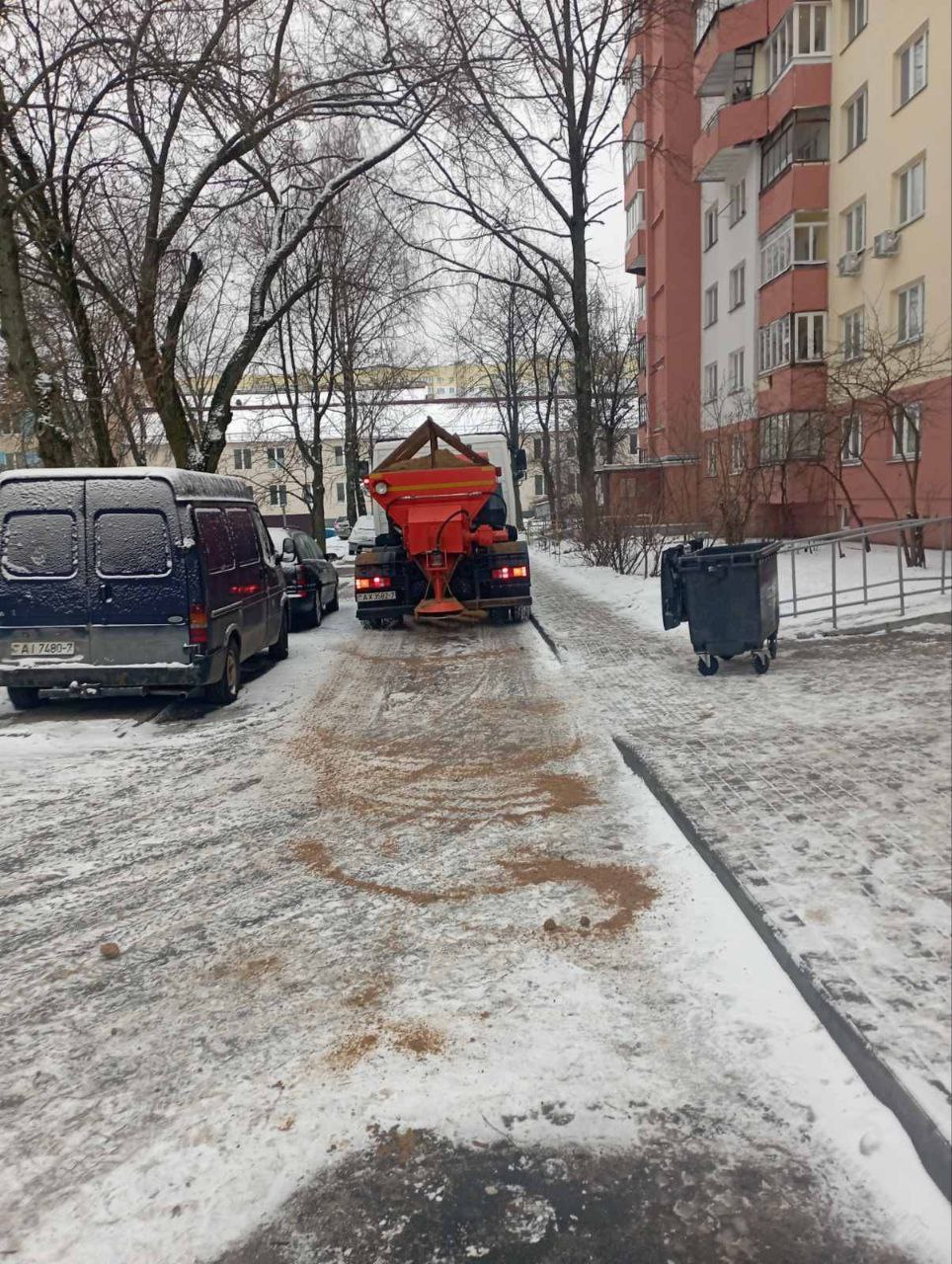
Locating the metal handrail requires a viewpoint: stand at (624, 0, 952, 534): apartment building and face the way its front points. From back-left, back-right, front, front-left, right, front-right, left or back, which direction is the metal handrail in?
front-left

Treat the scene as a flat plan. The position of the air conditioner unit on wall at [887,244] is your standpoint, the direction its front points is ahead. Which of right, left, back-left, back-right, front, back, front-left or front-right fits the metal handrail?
front-left

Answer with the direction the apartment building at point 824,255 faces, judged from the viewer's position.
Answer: facing the viewer and to the left of the viewer

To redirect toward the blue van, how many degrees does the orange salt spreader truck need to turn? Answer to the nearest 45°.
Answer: approximately 135° to its left

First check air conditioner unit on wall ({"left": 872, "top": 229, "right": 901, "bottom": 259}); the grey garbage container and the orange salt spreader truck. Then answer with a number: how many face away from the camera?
1

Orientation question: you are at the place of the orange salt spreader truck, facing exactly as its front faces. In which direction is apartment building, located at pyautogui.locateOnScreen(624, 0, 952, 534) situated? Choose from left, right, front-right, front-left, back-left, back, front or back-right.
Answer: front-right

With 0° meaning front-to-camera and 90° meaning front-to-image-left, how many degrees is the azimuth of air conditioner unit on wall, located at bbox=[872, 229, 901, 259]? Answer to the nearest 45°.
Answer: approximately 45°

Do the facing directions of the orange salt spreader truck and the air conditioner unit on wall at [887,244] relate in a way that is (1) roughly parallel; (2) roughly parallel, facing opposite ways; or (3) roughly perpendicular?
roughly perpendicular

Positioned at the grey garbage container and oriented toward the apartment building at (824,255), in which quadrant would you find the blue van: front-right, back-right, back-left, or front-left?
back-left

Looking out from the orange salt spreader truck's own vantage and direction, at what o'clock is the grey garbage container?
The grey garbage container is roughly at 5 o'clock from the orange salt spreader truck.

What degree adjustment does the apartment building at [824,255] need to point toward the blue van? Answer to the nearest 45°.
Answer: approximately 45° to its left

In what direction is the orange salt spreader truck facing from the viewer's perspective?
away from the camera

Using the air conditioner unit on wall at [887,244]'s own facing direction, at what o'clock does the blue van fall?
The blue van is roughly at 11 o'clock from the air conditioner unit on wall.
